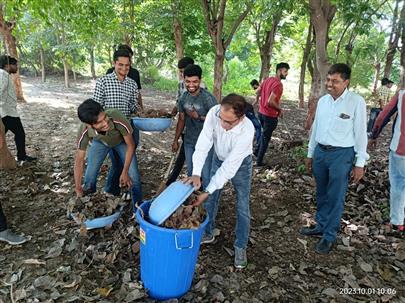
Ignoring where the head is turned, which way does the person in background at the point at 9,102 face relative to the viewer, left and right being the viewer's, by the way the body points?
facing to the right of the viewer

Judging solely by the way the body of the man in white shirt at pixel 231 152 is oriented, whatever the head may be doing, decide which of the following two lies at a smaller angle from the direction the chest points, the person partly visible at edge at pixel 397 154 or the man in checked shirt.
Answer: the man in checked shirt

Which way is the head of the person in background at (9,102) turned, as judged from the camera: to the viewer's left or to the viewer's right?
to the viewer's right

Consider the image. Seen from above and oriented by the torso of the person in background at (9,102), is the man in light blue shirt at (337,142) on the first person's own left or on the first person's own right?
on the first person's own right

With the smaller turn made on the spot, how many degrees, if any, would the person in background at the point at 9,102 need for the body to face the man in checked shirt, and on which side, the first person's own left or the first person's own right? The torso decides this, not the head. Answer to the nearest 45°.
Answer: approximately 45° to the first person's own right

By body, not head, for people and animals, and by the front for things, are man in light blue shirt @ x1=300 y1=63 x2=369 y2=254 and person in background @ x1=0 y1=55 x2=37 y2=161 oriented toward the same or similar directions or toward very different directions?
very different directions

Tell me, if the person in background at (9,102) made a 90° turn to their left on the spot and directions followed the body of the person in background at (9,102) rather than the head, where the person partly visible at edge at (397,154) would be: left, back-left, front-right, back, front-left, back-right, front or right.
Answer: back-right

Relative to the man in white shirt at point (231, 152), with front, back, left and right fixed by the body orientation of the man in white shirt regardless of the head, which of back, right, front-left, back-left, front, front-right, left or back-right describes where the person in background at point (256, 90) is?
back-right

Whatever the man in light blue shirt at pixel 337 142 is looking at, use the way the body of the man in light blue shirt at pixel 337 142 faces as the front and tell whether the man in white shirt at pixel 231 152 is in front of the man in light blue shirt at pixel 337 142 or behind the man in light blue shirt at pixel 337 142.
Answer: in front

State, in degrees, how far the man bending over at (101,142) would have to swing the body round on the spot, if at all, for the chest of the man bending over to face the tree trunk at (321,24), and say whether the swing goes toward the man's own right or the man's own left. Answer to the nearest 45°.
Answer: approximately 135° to the man's own left
